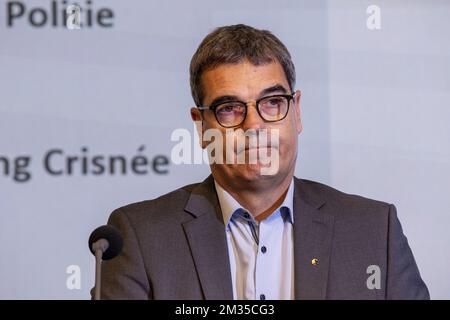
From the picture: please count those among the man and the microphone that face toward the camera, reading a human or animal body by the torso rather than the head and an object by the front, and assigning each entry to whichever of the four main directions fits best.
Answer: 1

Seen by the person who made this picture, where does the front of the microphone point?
facing away from the viewer and to the right of the viewer

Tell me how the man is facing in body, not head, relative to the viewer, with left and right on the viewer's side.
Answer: facing the viewer

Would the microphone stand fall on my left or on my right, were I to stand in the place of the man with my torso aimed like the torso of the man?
on my right
